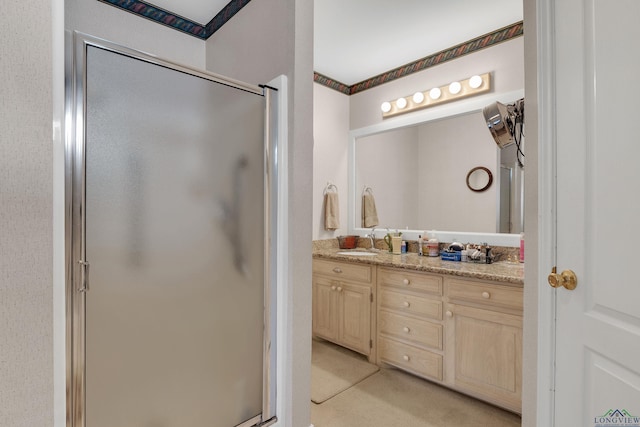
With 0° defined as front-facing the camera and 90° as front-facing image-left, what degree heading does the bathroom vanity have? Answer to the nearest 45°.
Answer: approximately 45°

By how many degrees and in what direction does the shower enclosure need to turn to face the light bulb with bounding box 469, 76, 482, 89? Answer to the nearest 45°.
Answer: approximately 45° to its left

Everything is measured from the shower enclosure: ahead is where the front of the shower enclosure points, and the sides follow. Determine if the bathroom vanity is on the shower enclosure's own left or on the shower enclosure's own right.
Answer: on the shower enclosure's own left

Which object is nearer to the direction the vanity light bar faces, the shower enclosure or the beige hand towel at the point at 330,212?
the shower enclosure

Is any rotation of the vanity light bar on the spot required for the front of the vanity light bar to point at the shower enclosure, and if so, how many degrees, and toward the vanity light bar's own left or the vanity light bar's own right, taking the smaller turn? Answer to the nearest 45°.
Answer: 0° — it already faces it

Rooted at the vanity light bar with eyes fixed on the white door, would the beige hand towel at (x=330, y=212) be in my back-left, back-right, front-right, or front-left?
back-right

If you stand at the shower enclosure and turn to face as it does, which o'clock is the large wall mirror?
The large wall mirror is roughly at 10 o'clock from the shower enclosure.

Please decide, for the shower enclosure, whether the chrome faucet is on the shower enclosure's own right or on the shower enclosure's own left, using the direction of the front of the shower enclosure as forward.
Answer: on the shower enclosure's own left

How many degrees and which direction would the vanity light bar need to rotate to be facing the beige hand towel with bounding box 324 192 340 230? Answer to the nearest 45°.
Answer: approximately 45° to its right
